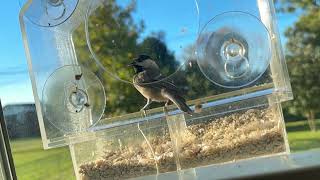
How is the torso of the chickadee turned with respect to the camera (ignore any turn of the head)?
to the viewer's left

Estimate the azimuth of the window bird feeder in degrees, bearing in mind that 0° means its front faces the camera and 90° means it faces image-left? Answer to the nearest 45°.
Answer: approximately 180°
